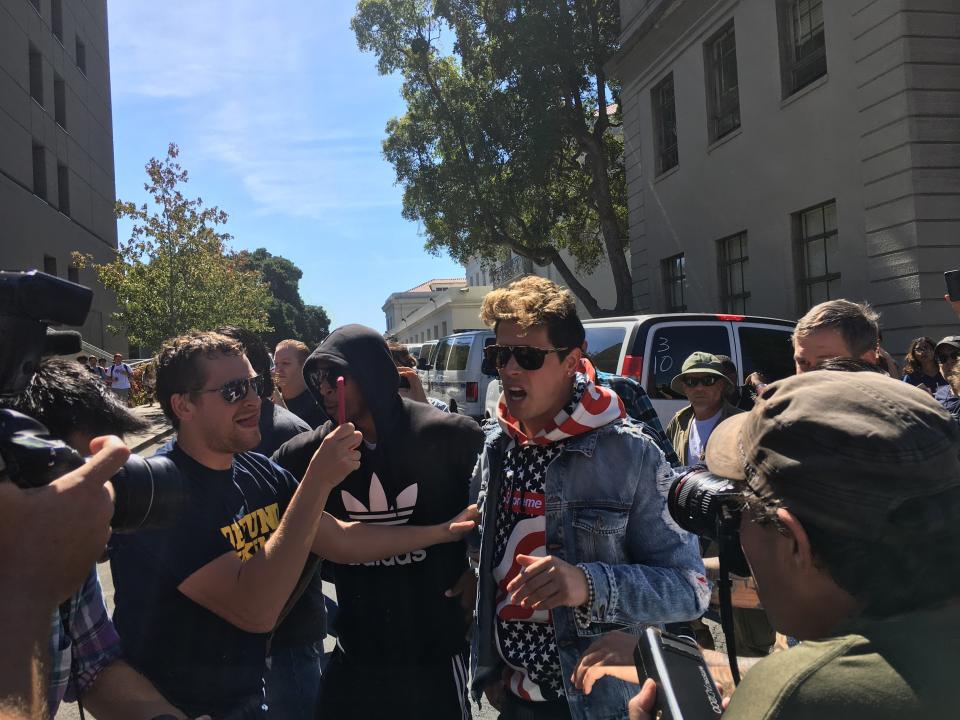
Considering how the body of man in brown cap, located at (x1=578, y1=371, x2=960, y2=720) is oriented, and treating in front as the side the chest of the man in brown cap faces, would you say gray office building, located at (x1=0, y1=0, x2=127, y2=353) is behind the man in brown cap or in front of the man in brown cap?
in front

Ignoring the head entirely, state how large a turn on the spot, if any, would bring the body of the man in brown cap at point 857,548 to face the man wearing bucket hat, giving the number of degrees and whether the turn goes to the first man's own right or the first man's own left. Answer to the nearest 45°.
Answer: approximately 45° to the first man's own right

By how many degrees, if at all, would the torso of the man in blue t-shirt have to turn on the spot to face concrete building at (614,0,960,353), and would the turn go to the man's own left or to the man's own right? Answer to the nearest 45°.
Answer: approximately 90° to the man's own left

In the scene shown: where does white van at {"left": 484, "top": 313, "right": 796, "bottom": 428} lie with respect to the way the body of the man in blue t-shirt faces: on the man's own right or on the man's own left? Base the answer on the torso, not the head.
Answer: on the man's own left

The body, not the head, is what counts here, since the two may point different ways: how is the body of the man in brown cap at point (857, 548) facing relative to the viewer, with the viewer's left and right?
facing away from the viewer and to the left of the viewer

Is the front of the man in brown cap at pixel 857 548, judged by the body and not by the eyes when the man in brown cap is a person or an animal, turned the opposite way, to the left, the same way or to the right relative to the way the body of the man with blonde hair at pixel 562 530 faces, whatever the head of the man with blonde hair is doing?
to the right

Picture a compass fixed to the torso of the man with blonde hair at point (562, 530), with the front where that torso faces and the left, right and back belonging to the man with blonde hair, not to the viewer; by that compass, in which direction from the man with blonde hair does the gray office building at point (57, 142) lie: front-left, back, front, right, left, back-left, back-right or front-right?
right

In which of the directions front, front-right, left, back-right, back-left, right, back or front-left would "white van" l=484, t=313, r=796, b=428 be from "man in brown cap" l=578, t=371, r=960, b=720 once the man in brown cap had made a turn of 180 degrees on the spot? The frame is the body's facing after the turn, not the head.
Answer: back-left

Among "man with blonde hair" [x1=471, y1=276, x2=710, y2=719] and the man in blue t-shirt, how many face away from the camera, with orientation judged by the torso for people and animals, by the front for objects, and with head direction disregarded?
0

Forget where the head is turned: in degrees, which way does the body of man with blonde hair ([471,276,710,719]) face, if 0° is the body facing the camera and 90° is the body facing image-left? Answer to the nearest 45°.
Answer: approximately 45°
